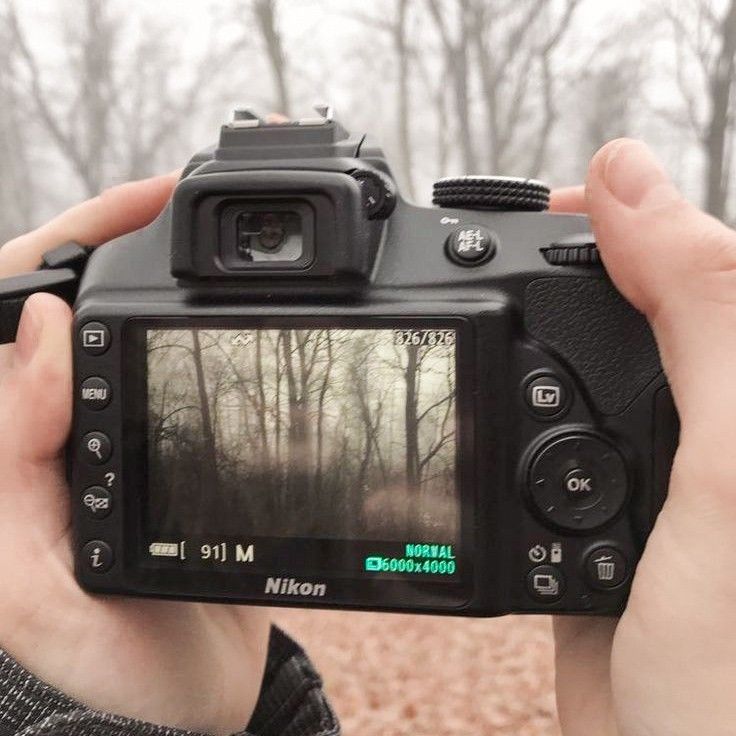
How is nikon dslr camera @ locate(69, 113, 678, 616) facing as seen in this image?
away from the camera
